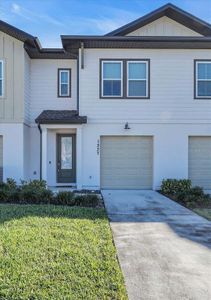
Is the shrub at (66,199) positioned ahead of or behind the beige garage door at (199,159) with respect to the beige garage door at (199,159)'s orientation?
ahead

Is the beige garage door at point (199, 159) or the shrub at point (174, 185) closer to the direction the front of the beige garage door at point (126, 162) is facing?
the shrub

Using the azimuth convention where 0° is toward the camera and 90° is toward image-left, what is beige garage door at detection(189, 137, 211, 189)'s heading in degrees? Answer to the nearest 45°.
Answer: approximately 0°

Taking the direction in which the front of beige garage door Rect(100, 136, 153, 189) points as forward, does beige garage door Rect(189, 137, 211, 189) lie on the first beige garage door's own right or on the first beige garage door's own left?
on the first beige garage door's own left

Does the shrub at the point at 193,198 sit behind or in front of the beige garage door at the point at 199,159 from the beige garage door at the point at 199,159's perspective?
in front

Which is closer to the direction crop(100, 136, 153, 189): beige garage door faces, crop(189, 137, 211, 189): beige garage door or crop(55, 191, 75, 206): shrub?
the shrub

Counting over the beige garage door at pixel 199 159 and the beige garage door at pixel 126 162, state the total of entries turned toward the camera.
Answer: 2

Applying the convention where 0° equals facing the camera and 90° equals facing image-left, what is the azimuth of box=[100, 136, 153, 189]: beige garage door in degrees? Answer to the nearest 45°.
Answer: approximately 0°

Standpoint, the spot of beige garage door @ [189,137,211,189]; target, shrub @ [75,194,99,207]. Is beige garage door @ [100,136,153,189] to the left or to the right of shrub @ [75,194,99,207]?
right

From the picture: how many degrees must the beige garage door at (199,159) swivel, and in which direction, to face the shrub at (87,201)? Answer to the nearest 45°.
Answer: approximately 45° to its right
